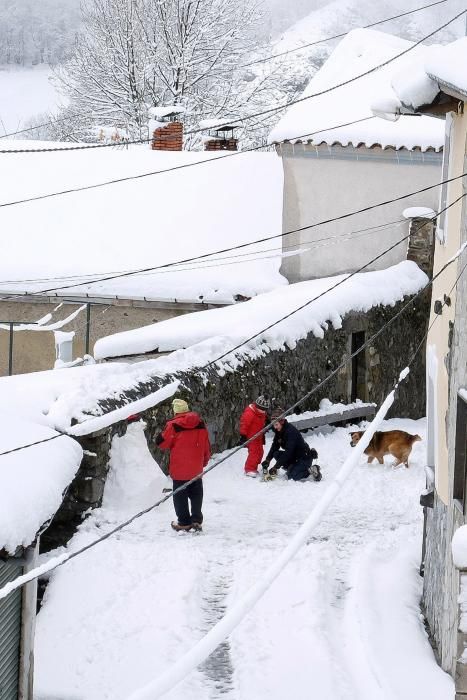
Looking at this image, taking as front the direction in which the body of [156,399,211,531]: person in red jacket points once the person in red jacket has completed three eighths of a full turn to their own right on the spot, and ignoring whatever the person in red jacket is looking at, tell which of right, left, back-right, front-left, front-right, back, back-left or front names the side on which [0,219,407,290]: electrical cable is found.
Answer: left

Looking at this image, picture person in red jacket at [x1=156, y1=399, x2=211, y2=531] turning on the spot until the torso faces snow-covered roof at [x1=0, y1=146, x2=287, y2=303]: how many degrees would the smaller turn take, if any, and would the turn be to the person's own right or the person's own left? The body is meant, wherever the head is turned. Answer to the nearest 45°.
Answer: approximately 45° to the person's own right

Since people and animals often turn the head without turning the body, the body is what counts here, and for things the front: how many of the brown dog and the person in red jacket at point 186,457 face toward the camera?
0

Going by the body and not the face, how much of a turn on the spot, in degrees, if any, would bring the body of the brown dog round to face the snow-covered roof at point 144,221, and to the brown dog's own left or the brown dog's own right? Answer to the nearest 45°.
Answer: approximately 45° to the brown dog's own right

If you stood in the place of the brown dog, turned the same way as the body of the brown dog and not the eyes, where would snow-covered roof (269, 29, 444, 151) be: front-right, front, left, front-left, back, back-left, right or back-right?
right

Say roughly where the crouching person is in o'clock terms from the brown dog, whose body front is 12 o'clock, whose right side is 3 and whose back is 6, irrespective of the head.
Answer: The crouching person is roughly at 11 o'clock from the brown dog.

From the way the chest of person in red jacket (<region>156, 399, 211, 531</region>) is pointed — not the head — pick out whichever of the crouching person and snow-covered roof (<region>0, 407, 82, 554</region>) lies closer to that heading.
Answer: the crouching person

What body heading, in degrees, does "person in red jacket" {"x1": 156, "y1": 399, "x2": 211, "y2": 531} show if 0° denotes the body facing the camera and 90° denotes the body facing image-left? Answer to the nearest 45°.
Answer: approximately 135°

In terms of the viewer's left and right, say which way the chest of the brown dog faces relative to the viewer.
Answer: facing to the left of the viewer

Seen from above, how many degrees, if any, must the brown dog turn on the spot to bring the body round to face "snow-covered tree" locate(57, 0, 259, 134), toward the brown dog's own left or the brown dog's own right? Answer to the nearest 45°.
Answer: approximately 90° to the brown dog's own right
